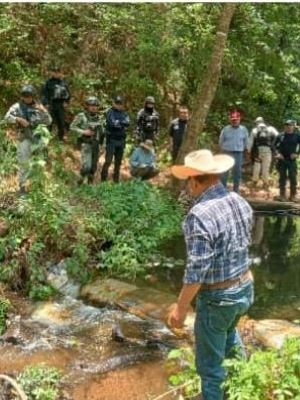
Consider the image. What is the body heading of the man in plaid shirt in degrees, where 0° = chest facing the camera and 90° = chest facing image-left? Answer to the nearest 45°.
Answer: approximately 135°

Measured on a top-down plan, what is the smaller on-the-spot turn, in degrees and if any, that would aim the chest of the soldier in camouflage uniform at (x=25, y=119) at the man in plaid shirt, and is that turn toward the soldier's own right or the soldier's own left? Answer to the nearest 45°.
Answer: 0° — they already face them

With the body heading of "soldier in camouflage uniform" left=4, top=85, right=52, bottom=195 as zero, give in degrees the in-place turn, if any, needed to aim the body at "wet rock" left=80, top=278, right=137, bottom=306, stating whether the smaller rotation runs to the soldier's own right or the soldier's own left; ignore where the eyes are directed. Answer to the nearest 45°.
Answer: approximately 45° to the soldier's own left

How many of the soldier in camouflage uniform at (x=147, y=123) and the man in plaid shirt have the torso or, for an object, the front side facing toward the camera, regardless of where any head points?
1

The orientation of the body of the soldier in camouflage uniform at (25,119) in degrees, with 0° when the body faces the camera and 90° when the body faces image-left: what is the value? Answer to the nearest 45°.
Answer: approximately 0°

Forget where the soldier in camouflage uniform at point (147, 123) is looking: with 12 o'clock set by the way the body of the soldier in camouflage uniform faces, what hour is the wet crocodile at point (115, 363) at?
The wet crocodile is roughly at 12 o'clock from the soldier in camouflage uniform.

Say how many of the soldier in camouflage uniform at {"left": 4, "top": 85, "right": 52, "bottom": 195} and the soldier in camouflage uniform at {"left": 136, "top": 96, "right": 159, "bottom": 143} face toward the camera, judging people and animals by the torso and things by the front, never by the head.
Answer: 2

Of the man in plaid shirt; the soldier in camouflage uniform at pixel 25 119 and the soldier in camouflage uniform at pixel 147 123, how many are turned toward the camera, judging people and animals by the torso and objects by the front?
2
